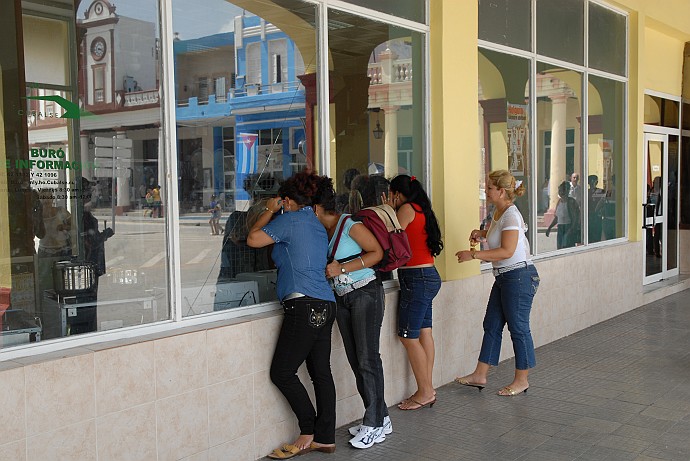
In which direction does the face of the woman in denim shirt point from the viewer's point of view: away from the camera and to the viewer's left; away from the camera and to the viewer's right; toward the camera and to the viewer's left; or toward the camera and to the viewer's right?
away from the camera and to the viewer's left

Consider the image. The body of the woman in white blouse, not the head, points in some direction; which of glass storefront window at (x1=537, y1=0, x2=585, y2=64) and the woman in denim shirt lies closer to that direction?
the woman in denim shirt

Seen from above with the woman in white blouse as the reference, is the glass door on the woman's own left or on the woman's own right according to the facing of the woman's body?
on the woman's own right

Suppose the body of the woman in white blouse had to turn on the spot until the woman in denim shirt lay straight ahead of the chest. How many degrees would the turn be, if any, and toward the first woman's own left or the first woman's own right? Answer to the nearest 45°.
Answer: approximately 45° to the first woman's own left

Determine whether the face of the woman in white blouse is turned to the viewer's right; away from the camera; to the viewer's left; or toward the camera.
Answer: to the viewer's left

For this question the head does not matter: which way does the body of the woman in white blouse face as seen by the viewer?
to the viewer's left

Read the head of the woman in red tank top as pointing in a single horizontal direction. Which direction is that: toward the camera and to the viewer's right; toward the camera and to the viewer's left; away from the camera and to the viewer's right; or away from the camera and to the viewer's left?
away from the camera and to the viewer's left

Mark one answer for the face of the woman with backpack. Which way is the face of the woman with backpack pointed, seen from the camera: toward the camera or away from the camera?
away from the camera

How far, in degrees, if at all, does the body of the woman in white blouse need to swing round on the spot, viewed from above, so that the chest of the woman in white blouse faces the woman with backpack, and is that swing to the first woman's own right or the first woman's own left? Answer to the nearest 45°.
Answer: approximately 45° to the first woman's own left

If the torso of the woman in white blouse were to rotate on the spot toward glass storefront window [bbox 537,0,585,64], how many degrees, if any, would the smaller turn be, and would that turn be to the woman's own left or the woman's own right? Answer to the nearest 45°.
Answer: approximately 90° to the woman's own right
